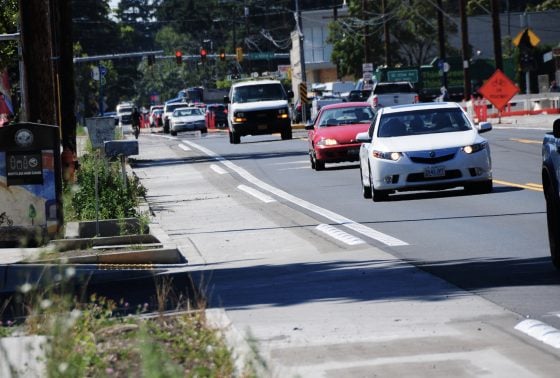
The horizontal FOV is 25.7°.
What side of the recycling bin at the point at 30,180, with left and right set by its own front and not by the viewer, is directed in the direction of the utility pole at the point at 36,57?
back

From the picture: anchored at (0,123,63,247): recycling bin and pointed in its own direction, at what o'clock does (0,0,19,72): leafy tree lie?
The leafy tree is roughly at 6 o'clock from the recycling bin.

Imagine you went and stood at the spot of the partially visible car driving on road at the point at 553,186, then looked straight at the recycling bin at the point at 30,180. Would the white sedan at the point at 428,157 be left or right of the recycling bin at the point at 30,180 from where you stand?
right

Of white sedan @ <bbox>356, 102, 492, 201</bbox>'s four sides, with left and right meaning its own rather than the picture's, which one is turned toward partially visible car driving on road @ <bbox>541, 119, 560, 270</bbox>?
front

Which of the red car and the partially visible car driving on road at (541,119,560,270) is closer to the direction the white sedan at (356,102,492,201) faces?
the partially visible car driving on road

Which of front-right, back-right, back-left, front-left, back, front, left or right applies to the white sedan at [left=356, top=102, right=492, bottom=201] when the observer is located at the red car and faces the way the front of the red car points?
front

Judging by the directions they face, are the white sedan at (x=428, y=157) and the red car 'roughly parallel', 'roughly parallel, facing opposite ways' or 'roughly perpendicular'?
roughly parallel

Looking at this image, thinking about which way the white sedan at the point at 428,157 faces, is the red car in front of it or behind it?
behind

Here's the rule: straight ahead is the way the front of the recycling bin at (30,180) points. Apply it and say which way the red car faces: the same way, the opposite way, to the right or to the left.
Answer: the same way

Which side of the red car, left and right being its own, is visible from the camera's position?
front

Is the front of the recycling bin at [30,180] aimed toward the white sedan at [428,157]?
no

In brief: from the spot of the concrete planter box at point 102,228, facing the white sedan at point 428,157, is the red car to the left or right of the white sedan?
left

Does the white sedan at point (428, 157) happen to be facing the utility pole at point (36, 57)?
no

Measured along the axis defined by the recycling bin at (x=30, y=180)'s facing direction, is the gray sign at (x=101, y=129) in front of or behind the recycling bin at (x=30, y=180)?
behind
